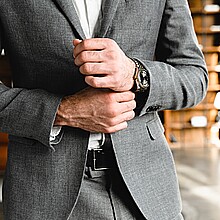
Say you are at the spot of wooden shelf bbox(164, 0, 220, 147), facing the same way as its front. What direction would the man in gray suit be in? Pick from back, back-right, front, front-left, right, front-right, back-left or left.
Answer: front

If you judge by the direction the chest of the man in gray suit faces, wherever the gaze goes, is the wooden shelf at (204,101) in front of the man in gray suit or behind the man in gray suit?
behind

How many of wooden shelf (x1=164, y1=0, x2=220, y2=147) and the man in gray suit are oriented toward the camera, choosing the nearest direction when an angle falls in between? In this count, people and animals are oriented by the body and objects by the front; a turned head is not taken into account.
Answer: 2

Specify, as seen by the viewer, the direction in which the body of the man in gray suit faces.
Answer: toward the camera

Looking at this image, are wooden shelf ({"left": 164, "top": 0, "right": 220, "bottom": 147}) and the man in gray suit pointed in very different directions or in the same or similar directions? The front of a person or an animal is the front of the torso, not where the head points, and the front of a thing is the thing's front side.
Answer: same or similar directions

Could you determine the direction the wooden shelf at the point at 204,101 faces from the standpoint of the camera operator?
facing the viewer
